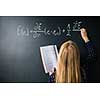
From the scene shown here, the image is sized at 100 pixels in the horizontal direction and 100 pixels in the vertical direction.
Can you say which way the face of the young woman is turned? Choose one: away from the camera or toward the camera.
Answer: away from the camera

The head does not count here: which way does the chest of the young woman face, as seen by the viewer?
away from the camera
